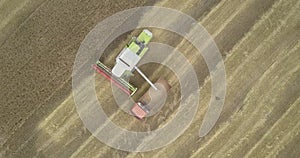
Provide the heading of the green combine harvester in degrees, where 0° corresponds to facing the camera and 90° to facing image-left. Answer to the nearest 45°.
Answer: approximately 45°
